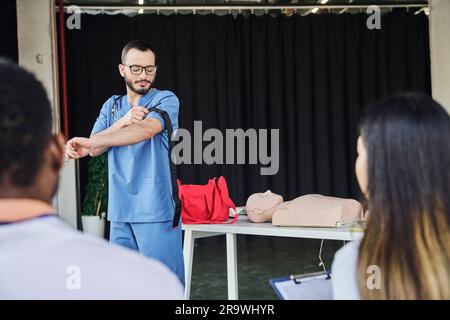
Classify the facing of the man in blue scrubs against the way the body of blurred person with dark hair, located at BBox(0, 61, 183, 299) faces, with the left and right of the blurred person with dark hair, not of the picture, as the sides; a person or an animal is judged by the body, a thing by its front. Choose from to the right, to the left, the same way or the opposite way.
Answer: the opposite way

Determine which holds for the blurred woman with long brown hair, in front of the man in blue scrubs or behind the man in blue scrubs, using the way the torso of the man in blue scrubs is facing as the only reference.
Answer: in front

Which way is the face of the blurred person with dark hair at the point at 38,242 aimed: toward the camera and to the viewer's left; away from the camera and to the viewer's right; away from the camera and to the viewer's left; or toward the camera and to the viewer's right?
away from the camera and to the viewer's right

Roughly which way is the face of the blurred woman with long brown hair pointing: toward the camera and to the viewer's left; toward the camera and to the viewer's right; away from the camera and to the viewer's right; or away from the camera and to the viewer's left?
away from the camera and to the viewer's left

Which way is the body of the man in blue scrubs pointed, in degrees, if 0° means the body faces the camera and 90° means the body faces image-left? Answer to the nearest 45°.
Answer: approximately 0°

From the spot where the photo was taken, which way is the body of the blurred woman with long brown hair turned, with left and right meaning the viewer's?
facing away from the viewer and to the left of the viewer

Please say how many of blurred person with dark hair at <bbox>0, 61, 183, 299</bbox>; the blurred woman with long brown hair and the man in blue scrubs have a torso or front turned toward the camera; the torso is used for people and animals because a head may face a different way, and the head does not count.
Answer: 1

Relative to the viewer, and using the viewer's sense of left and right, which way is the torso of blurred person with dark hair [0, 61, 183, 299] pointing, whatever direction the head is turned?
facing away from the viewer

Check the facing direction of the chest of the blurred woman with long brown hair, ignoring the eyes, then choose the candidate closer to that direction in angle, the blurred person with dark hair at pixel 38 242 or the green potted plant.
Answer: the green potted plant

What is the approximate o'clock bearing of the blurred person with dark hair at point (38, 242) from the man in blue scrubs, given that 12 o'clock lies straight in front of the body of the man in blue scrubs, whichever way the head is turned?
The blurred person with dark hair is roughly at 12 o'clock from the man in blue scrubs.

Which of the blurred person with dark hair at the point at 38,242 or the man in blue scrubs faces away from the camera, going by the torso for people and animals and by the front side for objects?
the blurred person with dark hair

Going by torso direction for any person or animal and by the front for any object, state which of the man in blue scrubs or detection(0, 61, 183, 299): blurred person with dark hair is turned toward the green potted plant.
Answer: the blurred person with dark hair

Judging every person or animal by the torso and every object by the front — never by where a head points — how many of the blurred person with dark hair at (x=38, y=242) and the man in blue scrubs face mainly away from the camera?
1

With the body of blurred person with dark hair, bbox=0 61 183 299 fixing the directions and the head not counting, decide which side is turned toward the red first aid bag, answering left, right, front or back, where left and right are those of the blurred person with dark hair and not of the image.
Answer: front

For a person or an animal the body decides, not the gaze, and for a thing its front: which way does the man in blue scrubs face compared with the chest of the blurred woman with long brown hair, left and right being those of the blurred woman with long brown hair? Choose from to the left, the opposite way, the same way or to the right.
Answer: the opposite way
